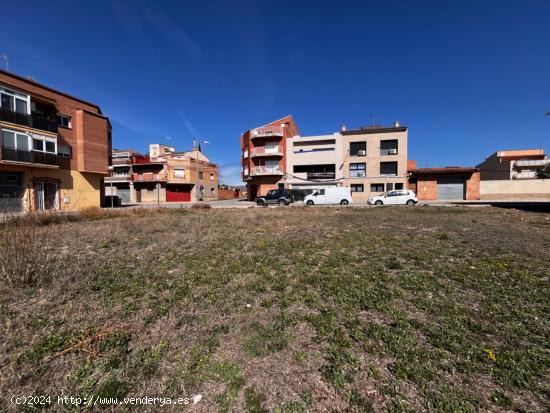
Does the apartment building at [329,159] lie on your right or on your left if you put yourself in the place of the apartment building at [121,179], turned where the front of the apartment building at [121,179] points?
on your left

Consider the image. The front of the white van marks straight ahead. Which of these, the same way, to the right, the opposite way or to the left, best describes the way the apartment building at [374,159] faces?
to the left

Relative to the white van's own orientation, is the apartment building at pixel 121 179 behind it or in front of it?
in front

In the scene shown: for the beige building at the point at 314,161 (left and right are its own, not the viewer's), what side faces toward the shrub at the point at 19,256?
front

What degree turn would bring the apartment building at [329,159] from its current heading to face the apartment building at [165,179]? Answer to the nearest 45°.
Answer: approximately 90° to its right

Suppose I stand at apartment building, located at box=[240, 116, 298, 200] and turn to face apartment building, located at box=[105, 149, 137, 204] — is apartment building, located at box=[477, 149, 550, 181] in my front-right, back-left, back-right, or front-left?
back-right

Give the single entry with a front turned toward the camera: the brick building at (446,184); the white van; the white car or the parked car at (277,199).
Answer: the brick building

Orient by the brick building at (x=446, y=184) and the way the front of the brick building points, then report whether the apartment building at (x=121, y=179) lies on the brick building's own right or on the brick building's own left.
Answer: on the brick building's own right

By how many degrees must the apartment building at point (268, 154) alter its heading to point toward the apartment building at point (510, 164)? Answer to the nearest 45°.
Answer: approximately 90° to its left

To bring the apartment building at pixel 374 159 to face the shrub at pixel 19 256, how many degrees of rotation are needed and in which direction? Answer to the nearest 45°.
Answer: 0° — it already faces it

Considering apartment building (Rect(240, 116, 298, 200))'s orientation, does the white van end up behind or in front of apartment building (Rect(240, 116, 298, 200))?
in front

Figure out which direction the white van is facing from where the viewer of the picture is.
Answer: facing to the left of the viewer

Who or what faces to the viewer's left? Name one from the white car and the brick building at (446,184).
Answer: the white car
